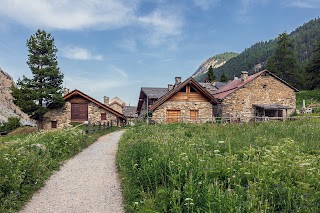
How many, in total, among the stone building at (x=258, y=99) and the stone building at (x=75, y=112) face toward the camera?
2

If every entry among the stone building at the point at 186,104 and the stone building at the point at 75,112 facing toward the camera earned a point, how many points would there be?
2

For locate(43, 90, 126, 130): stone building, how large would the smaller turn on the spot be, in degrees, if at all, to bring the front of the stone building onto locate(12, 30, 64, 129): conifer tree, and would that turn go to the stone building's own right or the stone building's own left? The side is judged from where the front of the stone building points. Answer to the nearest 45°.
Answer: approximately 90° to the stone building's own right

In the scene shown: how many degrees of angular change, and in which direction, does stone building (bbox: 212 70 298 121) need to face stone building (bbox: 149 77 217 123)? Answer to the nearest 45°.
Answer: approximately 45° to its right

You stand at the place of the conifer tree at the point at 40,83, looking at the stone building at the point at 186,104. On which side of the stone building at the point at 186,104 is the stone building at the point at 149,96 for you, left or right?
left

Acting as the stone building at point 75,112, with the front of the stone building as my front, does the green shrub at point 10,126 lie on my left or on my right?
on my right

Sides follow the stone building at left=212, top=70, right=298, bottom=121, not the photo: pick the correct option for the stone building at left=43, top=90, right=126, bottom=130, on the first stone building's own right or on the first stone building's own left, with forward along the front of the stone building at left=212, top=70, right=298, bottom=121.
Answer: on the first stone building's own right
